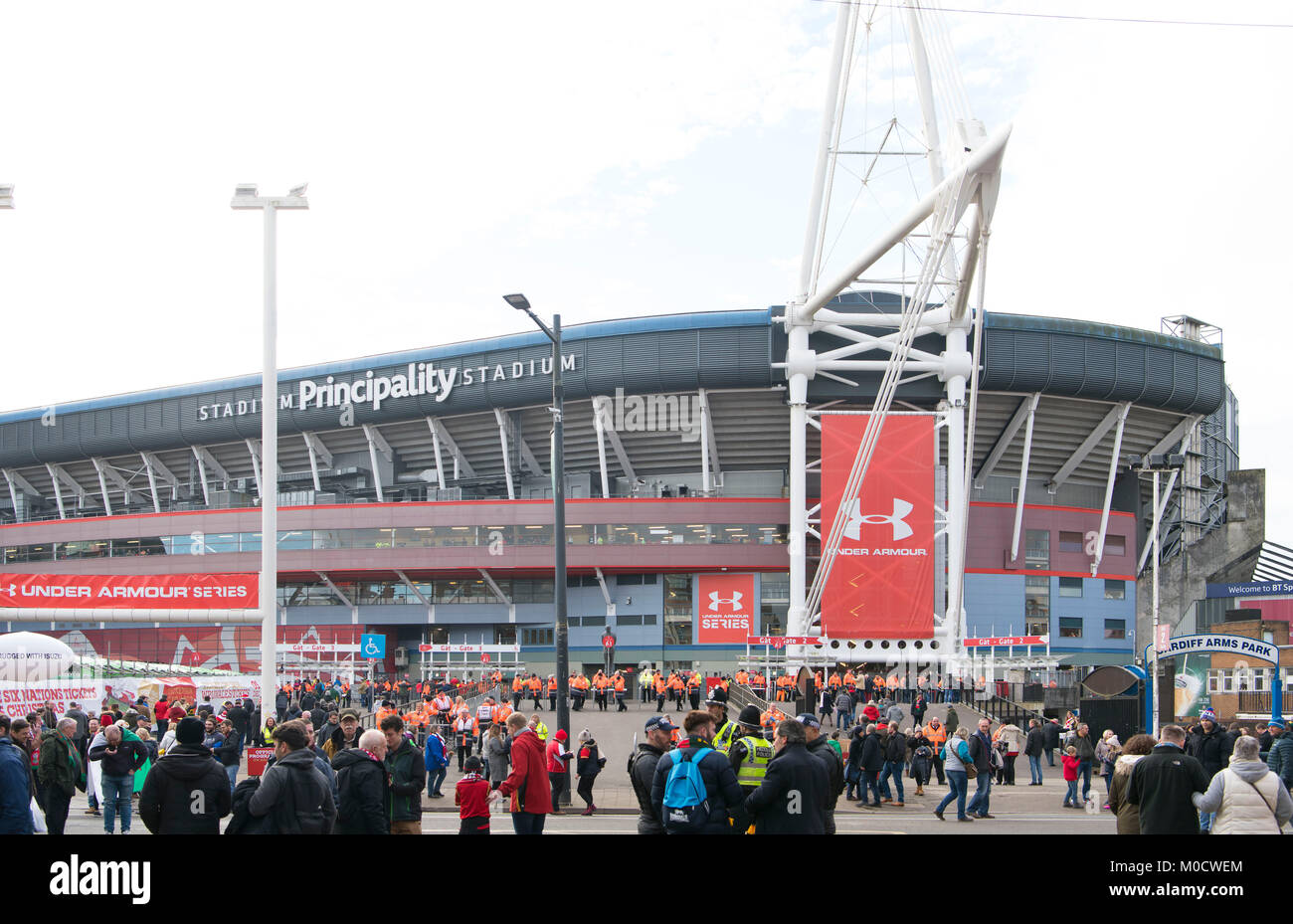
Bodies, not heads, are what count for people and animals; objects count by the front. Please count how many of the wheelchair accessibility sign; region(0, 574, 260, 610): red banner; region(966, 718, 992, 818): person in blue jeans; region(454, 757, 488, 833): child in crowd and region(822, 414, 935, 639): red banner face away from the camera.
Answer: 1

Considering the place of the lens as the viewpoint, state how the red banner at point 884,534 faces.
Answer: facing the viewer

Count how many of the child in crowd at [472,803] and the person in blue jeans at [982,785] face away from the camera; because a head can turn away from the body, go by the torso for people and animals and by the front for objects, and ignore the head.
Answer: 1

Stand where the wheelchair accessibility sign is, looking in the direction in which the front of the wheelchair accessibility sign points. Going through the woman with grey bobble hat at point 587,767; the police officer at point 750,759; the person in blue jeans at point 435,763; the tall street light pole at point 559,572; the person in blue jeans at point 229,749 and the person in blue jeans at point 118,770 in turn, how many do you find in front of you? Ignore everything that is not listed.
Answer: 6

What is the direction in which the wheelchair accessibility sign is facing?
toward the camera

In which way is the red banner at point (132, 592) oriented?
toward the camera

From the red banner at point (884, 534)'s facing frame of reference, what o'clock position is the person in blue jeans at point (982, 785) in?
The person in blue jeans is roughly at 12 o'clock from the red banner.

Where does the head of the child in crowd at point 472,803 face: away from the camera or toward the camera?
away from the camera

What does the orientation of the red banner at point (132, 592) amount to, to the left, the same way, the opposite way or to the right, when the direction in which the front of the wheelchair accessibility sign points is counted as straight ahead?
the same way

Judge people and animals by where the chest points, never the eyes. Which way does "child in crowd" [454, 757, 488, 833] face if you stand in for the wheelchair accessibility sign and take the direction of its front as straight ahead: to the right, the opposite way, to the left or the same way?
the opposite way

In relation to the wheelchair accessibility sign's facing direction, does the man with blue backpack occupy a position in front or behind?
in front

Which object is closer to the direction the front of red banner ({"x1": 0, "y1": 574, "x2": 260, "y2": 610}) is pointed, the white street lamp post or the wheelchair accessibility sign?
the white street lamp post

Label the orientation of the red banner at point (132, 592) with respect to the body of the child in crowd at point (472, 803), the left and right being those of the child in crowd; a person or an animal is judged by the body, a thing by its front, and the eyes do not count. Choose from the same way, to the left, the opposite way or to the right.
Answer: the opposite way

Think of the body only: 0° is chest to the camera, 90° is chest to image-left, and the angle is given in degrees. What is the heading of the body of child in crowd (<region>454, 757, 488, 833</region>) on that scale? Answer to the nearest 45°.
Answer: approximately 180°

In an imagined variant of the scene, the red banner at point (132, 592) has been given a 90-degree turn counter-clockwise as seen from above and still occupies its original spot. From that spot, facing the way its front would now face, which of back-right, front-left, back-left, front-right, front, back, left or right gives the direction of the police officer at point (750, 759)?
right

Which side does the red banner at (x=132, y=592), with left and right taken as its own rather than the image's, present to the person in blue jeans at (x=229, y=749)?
front
